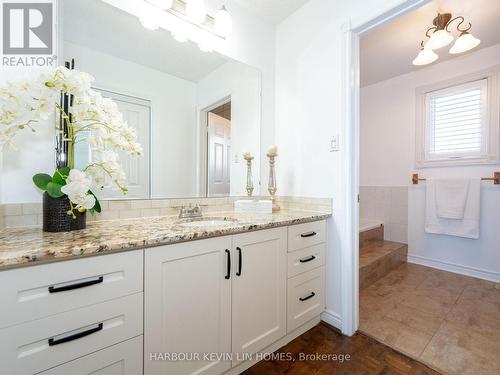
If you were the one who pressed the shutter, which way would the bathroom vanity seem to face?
facing the viewer and to the right of the viewer

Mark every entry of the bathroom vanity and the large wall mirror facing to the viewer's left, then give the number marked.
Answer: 0
